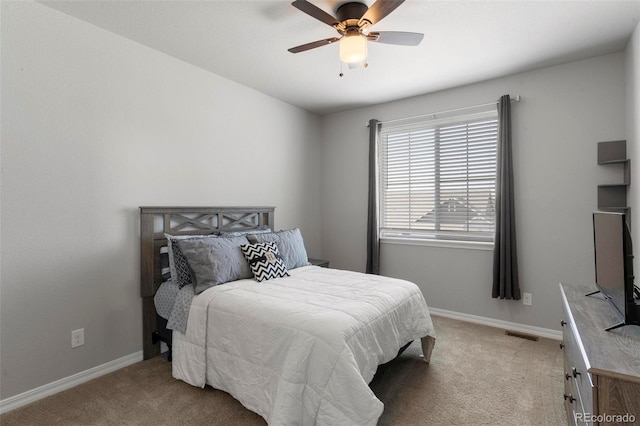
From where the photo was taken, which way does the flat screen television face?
to the viewer's left

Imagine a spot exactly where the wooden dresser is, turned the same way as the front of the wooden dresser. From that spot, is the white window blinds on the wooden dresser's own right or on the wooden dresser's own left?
on the wooden dresser's own right

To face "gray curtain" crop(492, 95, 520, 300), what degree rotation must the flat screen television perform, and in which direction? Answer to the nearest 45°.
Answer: approximately 45° to its right

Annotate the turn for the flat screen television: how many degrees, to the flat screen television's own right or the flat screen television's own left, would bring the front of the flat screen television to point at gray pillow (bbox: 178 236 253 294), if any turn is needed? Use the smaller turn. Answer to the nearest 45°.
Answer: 0° — it already faces it

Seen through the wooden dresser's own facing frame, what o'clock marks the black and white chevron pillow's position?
The black and white chevron pillow is roughly at 12 o'clock from the wooden dresser.

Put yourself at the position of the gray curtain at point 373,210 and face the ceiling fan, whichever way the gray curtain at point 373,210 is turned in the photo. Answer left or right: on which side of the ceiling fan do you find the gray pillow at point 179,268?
right

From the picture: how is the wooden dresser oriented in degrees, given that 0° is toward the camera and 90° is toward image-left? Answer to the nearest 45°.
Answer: approximately 90°

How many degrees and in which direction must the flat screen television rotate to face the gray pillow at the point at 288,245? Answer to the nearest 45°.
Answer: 0° — it already faces it
